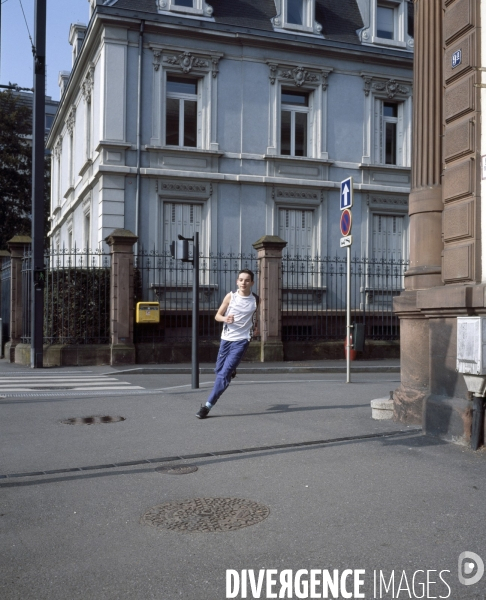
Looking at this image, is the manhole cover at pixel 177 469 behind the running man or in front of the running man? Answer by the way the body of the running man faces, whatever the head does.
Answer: in front

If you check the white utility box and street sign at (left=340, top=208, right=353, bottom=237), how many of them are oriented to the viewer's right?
0

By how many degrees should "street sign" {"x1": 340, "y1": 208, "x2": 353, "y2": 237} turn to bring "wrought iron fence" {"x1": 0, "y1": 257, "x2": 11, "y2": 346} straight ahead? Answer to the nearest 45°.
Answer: approximately 90° to its right

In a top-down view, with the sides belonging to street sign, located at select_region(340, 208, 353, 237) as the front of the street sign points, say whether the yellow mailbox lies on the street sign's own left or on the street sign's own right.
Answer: on the street sign's own right

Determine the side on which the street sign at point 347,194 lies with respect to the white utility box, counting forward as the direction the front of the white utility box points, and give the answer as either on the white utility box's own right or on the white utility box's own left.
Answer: on the white utility box's own right

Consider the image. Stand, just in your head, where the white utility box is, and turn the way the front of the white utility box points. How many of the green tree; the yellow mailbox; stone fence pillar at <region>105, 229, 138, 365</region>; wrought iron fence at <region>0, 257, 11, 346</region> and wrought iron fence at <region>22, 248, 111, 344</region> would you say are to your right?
5

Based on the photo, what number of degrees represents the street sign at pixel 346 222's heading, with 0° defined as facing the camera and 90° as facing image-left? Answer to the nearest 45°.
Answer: approximately 45°

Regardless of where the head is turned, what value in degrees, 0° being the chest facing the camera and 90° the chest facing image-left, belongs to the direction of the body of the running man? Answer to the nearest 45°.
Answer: approximately 0°
